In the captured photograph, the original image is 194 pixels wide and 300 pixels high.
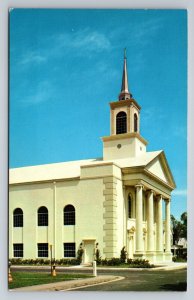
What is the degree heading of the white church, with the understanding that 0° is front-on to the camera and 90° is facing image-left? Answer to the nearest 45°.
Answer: approximately 315°

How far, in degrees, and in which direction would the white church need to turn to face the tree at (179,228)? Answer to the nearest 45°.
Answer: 0° — it already faces it

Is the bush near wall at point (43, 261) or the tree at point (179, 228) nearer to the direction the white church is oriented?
the tree
